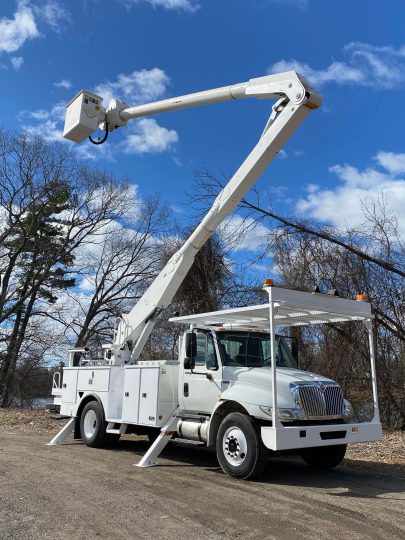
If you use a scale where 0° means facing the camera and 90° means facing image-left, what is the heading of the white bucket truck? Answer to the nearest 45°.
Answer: approximately 315°
